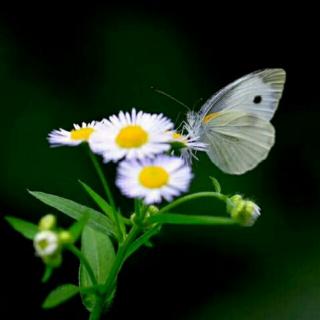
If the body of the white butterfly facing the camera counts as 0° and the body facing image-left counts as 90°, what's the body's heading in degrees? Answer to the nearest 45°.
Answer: approximately 90°

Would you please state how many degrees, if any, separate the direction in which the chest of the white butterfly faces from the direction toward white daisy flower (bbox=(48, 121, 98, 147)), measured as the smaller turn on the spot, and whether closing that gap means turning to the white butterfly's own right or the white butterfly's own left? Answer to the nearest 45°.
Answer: approximately 45° to the white butterfly's own left
